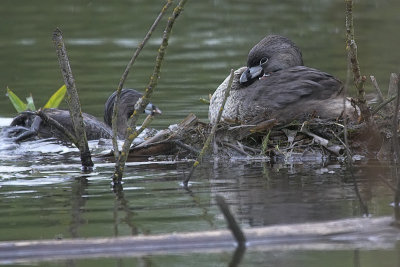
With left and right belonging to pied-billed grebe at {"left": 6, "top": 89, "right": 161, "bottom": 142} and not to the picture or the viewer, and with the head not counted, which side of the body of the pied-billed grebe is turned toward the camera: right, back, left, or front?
right

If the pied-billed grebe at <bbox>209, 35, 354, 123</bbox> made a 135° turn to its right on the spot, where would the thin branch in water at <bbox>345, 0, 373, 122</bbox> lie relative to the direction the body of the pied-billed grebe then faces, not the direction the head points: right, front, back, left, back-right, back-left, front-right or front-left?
right

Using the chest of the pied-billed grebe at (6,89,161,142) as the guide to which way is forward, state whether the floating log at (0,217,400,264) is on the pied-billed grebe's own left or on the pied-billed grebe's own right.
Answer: on the pied-billed grebe's own right

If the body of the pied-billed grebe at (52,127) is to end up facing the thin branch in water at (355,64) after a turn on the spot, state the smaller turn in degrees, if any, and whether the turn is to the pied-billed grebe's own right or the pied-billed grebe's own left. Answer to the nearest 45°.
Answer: approximately 45° to the pied-billed grebe's own right

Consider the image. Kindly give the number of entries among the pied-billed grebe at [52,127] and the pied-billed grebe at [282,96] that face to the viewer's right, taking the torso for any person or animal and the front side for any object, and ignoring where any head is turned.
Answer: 1

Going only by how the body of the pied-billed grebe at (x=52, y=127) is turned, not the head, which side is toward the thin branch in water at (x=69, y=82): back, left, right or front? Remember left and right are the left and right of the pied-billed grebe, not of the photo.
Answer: right

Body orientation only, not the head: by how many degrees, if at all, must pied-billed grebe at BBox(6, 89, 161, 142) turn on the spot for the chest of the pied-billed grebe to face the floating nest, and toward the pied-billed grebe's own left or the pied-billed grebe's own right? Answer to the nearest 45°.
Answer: approximately 45° to the pied-billed grebe's own right

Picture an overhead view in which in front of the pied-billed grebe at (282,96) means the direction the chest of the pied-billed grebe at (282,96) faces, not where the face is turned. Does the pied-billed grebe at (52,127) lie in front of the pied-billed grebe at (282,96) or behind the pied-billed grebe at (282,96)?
in front

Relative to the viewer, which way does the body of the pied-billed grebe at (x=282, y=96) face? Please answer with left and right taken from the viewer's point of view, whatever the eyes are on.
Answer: facing to the left of the viewer

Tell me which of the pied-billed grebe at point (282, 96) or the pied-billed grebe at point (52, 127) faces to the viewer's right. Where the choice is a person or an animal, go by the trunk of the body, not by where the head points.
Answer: the pied-billed grebe at point (52, 127)

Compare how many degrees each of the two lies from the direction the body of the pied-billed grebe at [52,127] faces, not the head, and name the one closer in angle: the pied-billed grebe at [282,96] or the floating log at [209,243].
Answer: the pied-billed grebe

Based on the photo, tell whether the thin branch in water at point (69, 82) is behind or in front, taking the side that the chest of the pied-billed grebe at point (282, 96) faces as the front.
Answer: in front

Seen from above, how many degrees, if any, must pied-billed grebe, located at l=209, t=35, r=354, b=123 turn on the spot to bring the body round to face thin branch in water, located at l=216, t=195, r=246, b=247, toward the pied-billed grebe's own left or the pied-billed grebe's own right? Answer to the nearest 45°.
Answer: approximately 90° to the pied-billed grebe's own left

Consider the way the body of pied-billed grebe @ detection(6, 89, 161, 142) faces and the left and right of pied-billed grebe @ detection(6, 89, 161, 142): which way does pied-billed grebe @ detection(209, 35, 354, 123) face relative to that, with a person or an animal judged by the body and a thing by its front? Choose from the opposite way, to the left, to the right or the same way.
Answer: the opposite way

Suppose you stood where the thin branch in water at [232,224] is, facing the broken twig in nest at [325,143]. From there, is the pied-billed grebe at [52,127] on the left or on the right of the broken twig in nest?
left
